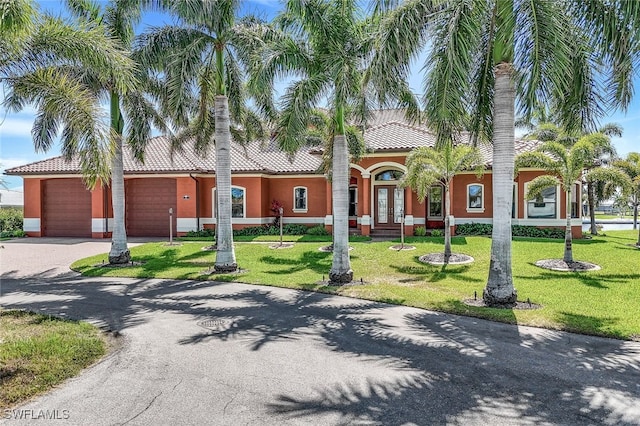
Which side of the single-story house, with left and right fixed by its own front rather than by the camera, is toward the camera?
front

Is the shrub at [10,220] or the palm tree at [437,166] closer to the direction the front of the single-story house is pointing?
the palm tree

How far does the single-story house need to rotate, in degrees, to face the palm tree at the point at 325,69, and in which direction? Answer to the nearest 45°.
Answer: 0° — it already faces it

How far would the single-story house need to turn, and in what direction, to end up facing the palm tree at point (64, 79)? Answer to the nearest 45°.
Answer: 0° — it already faces it

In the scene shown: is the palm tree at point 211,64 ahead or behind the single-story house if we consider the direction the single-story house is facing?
ahead

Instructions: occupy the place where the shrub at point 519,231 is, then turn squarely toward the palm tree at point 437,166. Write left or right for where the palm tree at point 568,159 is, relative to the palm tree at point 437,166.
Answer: left

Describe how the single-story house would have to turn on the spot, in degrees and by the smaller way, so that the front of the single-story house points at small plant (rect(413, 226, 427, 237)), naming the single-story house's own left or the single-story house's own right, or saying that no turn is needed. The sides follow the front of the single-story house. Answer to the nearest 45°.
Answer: approximately 45° to the single-story house's own left

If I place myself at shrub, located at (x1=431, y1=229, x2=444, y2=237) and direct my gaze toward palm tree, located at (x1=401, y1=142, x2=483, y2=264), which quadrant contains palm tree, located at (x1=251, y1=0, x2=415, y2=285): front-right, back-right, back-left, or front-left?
front-right

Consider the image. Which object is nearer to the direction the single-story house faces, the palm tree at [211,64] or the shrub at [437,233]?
the palm tree

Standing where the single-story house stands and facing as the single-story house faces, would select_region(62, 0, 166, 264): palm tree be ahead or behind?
ahead

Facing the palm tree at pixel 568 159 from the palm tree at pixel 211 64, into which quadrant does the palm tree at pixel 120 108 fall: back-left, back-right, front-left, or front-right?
back-left

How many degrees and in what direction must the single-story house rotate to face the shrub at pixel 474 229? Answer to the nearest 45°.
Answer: approximately 90° to its left

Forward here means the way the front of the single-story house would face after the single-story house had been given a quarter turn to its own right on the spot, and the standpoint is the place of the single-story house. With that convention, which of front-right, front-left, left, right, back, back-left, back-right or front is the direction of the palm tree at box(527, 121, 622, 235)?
back

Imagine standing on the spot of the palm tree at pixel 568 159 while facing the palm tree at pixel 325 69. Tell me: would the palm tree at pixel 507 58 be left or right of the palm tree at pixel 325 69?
left

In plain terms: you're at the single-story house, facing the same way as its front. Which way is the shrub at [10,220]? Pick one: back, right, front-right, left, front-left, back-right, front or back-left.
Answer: right
